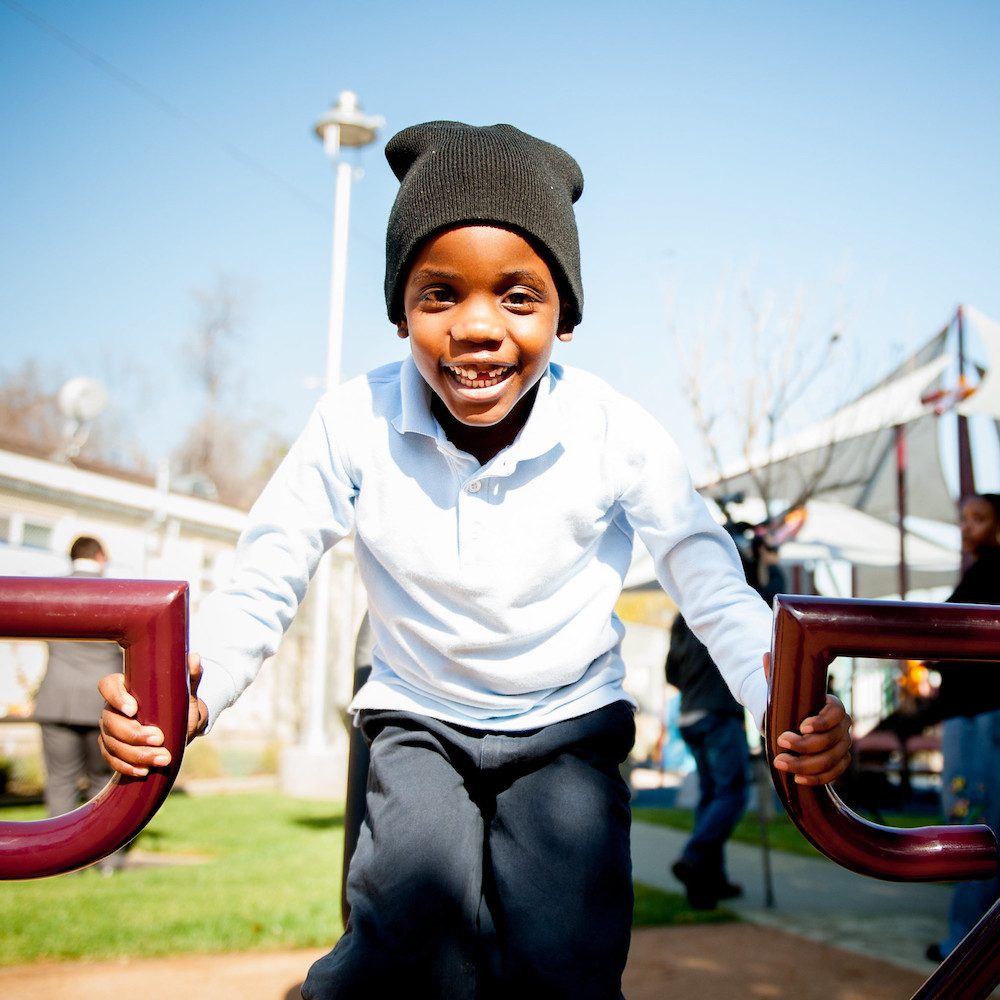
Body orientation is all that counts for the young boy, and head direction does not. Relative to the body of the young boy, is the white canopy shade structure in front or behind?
behind

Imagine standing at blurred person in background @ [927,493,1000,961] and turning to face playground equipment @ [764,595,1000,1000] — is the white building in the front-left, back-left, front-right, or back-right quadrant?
back-right

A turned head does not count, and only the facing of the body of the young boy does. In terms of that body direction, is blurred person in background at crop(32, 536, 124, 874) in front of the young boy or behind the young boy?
behind

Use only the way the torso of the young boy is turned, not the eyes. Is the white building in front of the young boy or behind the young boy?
behind

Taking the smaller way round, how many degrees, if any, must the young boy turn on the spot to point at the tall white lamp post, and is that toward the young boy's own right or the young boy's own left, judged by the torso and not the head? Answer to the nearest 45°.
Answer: approximately 180°
